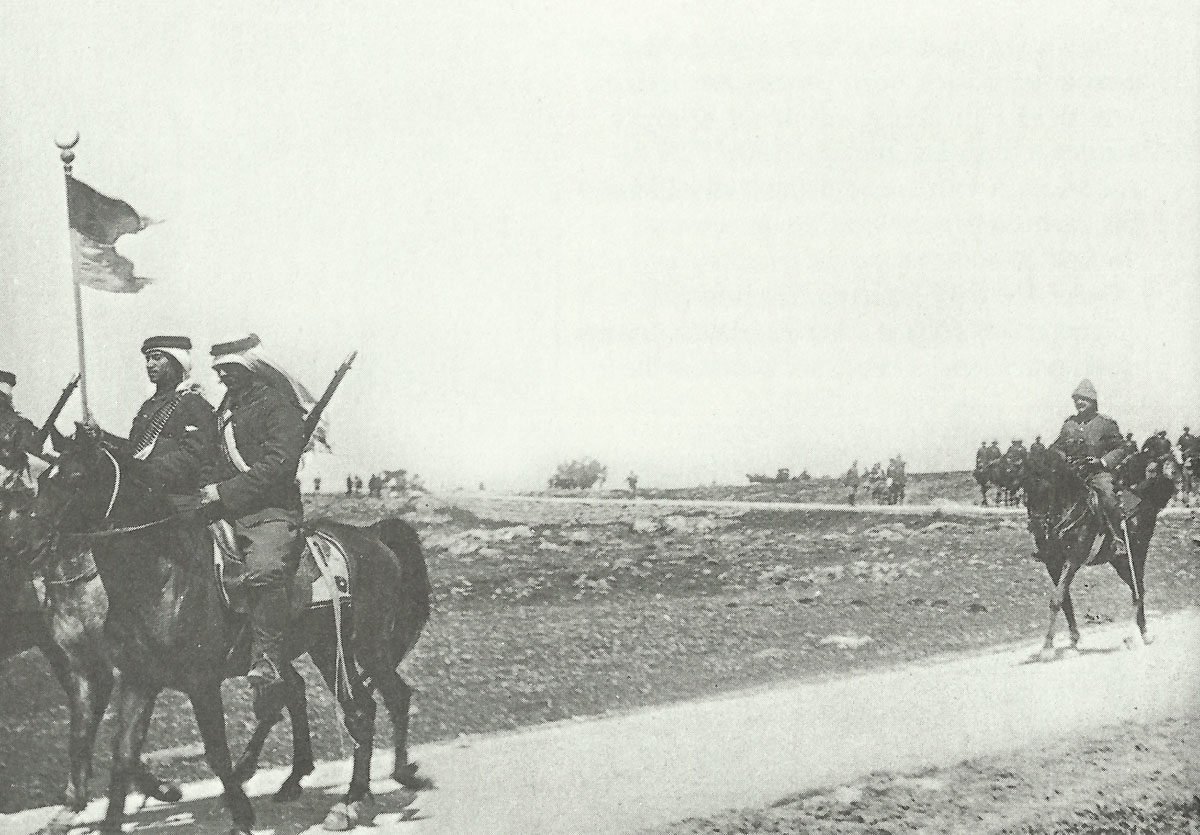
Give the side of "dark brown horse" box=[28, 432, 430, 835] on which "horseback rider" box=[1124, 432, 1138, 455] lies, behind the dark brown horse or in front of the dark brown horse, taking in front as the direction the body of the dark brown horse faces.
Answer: behind

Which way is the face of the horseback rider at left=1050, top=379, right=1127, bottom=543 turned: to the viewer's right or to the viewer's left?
to the viewer's left

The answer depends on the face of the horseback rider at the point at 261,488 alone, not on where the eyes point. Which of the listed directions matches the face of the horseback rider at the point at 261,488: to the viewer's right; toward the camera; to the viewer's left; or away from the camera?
to the viewer's left

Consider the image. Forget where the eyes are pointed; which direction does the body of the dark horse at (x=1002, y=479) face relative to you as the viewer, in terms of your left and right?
facing to the left of the viewer

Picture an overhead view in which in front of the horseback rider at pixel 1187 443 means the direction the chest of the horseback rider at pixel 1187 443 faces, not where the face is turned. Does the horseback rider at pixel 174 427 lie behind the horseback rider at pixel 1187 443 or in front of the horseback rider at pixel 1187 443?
in front

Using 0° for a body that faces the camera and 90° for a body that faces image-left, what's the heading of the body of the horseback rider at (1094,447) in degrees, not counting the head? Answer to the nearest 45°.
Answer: approximately 45°

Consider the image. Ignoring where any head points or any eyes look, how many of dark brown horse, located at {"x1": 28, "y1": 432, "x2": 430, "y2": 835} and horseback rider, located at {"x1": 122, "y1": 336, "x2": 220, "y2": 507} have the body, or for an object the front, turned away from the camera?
0

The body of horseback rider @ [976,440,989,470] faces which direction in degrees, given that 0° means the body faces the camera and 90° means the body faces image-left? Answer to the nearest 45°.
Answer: approximately 45°

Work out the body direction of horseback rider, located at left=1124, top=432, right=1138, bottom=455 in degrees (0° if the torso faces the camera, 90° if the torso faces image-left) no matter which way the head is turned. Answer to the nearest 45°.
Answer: approximately 45°
